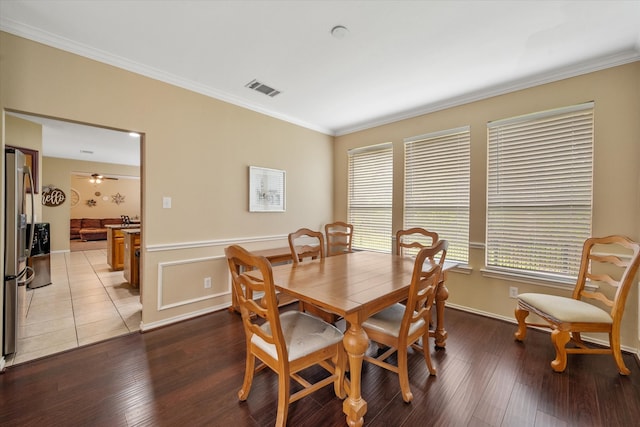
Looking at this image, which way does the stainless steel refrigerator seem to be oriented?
to the viewer's right

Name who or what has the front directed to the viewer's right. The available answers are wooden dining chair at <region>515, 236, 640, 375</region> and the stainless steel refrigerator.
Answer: the stainless steel refrigerator

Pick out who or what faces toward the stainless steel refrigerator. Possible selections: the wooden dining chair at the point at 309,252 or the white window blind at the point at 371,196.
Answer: the white window blind

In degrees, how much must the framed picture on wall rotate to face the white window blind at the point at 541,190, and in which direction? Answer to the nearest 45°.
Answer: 0° — it already faces it

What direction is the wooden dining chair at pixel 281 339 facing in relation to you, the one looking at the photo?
facing away from the viewer and to the right of the viewer

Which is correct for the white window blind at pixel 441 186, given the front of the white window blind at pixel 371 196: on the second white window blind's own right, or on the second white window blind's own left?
on the second white window blind's own left

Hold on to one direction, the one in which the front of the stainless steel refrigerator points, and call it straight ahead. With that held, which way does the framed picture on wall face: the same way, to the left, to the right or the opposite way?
to the right

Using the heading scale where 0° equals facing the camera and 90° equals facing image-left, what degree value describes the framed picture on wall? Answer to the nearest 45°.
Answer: approximately 315°

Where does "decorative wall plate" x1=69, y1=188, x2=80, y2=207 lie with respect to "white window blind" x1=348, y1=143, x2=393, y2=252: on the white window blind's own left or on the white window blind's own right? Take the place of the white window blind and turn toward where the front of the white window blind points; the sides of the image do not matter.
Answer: on the white window blind's own right

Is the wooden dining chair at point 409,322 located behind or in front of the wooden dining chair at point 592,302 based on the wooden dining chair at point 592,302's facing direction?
in front

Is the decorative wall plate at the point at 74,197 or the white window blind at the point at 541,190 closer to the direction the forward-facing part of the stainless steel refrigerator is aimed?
the white window blind
